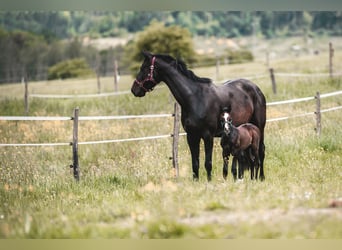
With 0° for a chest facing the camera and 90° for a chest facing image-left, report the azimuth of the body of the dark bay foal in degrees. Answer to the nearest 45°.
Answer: approximately 45°

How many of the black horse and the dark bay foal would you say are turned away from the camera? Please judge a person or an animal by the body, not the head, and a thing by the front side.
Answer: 0

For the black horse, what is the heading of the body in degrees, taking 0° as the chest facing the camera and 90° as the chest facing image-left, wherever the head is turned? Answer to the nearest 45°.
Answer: approximately 45°
